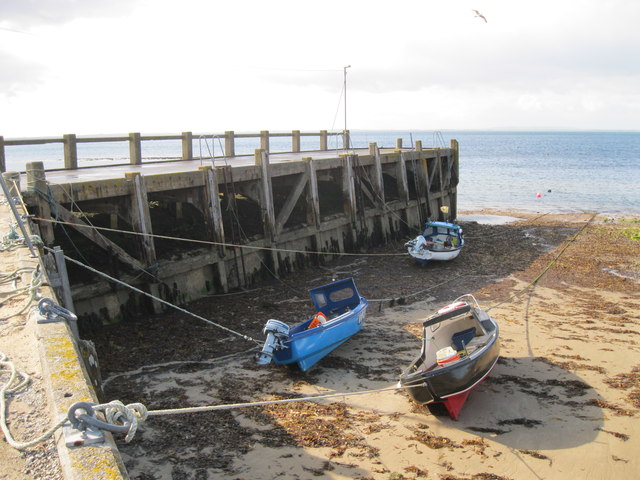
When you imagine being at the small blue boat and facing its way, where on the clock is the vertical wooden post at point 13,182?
The vertical wooden post is roughly at 8 o'clock from the small blue boat.

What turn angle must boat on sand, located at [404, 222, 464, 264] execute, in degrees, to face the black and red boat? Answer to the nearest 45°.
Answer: approximately 135° to its right

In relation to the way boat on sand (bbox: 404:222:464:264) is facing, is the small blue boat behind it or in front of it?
behind

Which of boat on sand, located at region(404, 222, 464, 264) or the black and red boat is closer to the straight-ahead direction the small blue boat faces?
the boat on sand

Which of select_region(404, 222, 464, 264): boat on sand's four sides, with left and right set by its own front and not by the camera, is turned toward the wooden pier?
back

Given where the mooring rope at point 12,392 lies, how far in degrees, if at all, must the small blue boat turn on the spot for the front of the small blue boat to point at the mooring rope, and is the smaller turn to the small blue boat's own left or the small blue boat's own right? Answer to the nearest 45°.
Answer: approximately 135° to the small blue boat's own right

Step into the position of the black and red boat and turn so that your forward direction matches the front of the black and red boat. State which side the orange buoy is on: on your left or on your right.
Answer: on your left

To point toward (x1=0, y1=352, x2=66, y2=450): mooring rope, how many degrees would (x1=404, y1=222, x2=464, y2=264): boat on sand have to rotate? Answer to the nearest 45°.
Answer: approximately 135° to its right

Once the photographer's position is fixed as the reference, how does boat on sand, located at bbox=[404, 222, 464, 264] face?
facing away from the viewer and to the right of the viewer
